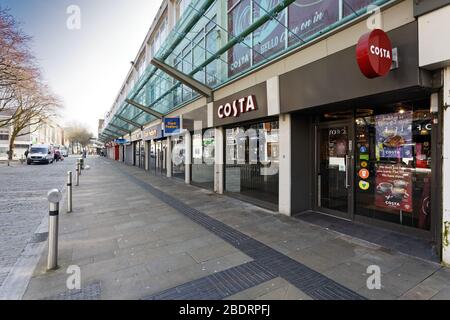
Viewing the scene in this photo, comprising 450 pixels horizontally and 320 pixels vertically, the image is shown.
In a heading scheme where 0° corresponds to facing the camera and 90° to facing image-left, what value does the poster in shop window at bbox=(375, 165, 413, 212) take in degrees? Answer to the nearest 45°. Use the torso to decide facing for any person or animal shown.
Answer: approximately 45°

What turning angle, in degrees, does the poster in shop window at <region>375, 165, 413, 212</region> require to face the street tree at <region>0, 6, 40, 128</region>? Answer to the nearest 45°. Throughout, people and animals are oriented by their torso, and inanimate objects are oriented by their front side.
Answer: approximately 45° to its right

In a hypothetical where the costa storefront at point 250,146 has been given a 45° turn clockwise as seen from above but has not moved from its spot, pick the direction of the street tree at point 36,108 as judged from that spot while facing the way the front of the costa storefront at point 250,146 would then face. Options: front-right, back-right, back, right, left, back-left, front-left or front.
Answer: front-right

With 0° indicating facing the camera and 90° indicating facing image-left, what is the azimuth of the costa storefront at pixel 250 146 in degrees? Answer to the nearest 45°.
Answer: approximately 45°

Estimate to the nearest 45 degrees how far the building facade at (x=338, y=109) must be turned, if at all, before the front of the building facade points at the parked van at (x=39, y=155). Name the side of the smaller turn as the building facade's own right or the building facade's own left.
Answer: approximately 90° to the building facade's own right

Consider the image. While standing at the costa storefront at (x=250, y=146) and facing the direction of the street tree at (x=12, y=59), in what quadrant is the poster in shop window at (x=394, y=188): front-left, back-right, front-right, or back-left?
back-left

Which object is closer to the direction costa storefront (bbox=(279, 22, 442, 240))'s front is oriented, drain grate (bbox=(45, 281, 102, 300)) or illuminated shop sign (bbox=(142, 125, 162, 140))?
the drain grate
